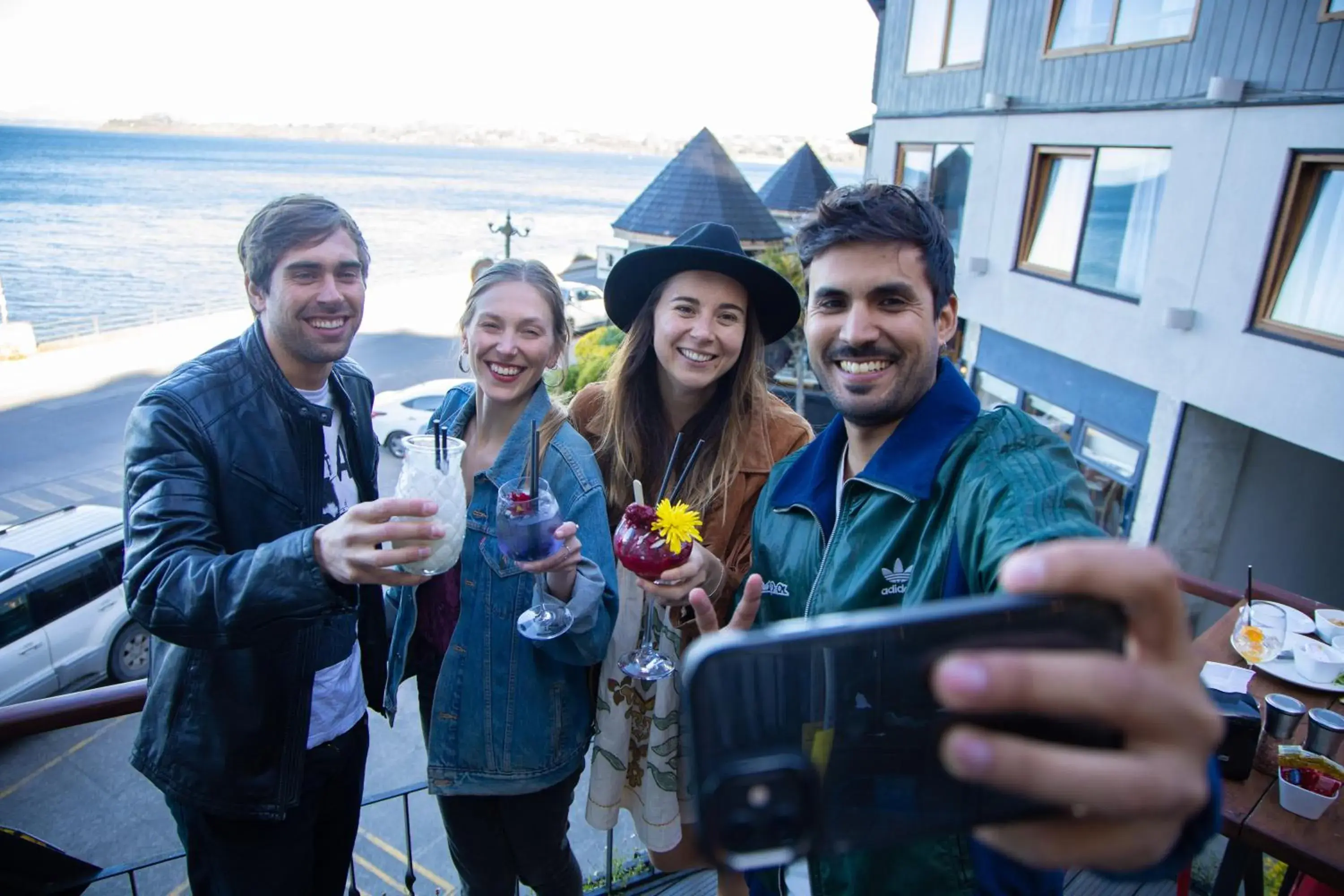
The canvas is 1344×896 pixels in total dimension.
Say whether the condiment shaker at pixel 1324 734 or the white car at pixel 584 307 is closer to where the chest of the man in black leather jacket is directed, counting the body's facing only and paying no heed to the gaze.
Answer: the condiment shaker

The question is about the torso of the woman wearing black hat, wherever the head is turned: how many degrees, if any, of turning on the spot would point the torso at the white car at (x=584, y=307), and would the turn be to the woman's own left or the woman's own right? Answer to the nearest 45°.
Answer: approximately 180°

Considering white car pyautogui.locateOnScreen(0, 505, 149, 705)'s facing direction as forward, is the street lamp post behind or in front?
behind

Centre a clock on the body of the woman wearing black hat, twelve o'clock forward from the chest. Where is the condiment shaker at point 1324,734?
The condiment shaker is roughly at 9 o'clock from the woman wearing black hat.

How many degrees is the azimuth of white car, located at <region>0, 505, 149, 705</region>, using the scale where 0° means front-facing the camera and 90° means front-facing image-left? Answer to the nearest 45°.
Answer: approximately 45°

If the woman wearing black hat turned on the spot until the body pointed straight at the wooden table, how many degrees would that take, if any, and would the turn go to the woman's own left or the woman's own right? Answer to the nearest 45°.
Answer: approximately 90° to the woman's own left

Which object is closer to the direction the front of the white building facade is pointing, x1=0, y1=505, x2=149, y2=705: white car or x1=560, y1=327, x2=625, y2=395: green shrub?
the white car

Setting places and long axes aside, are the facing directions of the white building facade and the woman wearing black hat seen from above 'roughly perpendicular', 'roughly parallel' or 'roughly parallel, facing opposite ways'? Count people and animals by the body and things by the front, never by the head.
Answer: roughly perpendicular

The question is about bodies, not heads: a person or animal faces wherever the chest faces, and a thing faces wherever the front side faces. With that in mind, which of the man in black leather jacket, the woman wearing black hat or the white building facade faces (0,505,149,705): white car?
the white building facade

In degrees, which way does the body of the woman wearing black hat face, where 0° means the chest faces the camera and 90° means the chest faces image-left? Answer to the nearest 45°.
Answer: approximately 0°
